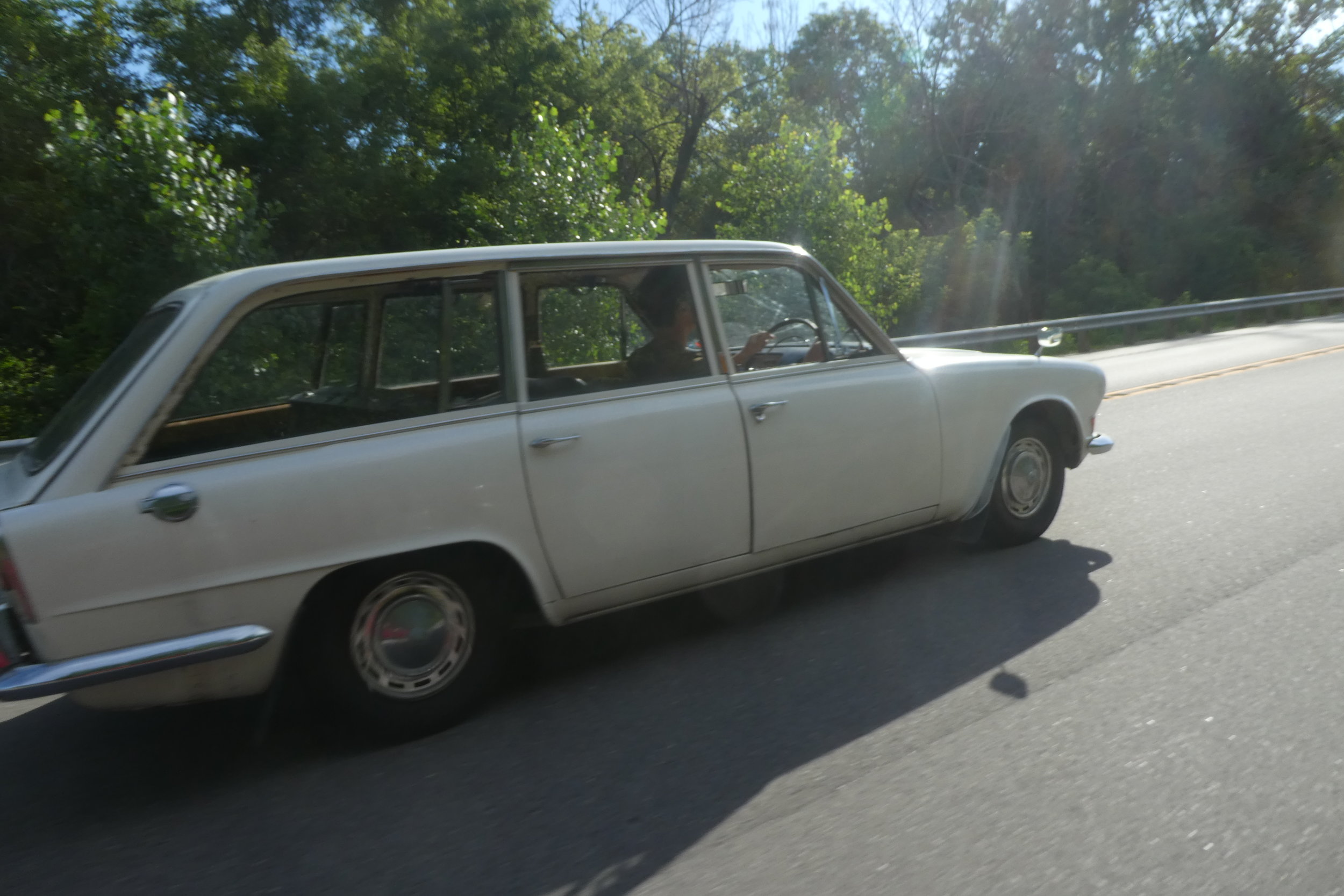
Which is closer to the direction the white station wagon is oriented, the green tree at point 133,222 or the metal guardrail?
the metal guardrail

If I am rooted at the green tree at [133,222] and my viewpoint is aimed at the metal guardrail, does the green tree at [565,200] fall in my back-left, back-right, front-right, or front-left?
front-left

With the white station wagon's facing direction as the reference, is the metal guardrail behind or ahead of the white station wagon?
ahead

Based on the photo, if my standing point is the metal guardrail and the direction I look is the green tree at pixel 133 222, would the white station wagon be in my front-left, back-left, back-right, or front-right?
front-left

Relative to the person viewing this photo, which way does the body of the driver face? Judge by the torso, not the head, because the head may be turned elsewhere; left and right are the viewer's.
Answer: facing away from the viewer and to the right of the viewer

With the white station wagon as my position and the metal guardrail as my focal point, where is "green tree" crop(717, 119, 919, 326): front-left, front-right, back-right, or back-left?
front-left

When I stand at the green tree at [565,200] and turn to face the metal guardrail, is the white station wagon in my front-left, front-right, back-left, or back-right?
front-right

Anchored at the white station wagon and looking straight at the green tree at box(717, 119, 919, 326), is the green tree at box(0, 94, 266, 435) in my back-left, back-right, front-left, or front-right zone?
front-left

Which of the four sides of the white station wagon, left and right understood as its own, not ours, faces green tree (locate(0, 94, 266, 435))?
left

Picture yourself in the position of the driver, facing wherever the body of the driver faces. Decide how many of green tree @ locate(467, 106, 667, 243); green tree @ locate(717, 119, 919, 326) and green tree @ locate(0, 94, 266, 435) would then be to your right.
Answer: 0

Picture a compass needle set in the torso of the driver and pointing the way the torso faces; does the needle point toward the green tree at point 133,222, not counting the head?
no

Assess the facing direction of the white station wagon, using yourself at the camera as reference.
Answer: facing away from the viewer and to the right of the viewer

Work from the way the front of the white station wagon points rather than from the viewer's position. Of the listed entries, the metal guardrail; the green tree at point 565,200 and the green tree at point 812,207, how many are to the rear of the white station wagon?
0

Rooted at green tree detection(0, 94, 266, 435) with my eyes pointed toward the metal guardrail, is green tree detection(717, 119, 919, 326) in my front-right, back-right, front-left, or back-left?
front-left
